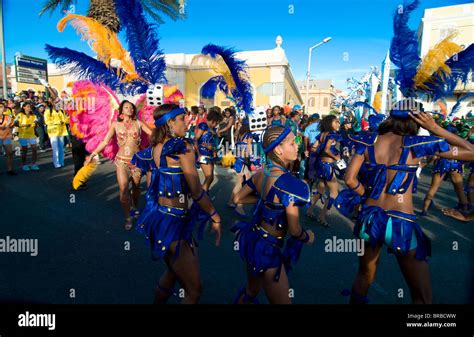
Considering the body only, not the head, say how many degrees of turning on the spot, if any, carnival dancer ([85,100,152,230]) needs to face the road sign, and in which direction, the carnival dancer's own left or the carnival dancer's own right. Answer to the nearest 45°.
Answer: approximately 180°

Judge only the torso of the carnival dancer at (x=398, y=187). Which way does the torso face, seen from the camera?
away from the camera

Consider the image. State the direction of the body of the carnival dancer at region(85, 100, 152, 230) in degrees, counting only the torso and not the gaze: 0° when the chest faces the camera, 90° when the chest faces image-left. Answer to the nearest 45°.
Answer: approximately 0°

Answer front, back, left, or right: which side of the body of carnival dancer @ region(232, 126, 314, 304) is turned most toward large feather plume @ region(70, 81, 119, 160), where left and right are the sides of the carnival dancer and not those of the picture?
left

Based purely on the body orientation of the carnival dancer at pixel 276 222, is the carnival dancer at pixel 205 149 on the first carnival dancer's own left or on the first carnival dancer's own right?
on the first carnival dancer's own left

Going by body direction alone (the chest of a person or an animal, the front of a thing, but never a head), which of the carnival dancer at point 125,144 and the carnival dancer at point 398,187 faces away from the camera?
the carnival dancer at point 398,187

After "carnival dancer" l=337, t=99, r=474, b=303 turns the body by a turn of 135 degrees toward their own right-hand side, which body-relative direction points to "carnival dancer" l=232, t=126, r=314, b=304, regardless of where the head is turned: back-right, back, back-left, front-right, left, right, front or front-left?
right

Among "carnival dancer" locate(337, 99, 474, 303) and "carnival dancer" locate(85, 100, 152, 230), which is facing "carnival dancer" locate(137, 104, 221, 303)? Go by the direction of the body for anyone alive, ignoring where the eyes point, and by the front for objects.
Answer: "carnival dancer" locate(85, 100, 152, 230)

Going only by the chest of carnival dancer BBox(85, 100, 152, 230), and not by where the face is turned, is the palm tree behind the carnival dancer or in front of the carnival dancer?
behind

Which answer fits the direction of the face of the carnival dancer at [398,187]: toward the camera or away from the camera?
away from the camera
